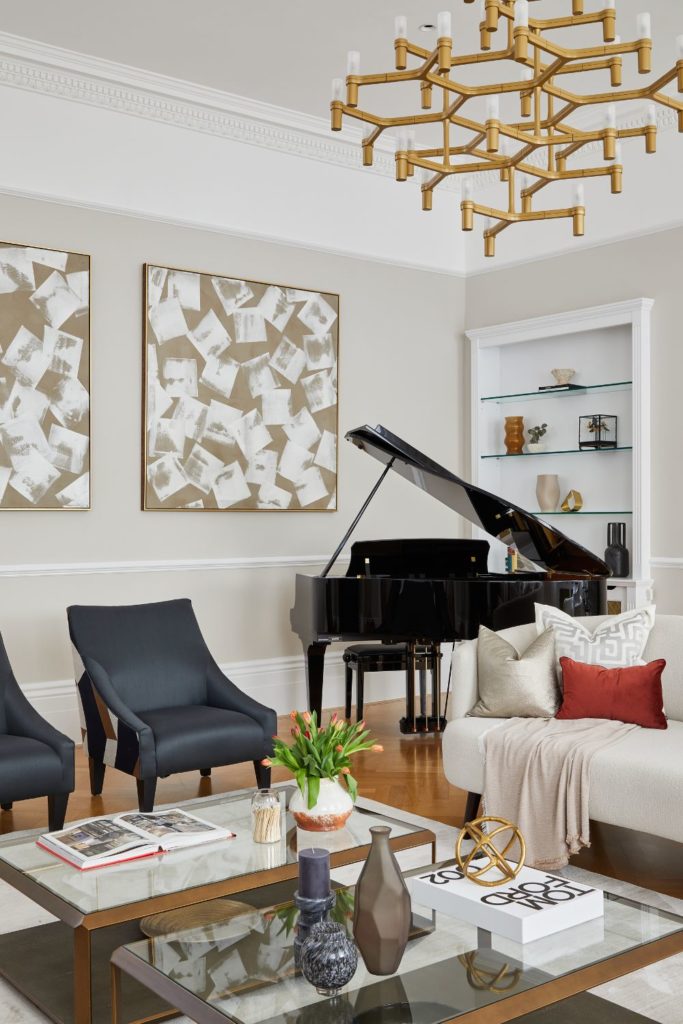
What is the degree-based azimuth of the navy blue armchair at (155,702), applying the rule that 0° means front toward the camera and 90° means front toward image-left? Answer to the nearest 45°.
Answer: approximately 315°

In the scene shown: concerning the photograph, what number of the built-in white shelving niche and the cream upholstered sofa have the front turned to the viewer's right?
0

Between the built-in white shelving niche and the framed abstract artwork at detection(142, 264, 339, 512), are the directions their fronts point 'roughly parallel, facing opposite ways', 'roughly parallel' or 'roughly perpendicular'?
roughly perpendicular

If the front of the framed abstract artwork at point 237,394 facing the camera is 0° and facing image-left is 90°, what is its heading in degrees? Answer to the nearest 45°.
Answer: approximately 315°

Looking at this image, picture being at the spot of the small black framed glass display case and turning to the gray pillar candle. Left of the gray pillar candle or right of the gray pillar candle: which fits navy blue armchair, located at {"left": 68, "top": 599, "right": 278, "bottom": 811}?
right

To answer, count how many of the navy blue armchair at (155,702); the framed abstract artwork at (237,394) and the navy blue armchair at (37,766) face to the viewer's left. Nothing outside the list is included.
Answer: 0

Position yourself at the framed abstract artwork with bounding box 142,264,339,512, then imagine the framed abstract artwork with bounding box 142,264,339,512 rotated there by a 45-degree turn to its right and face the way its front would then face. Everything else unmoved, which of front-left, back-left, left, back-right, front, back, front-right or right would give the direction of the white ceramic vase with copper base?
front

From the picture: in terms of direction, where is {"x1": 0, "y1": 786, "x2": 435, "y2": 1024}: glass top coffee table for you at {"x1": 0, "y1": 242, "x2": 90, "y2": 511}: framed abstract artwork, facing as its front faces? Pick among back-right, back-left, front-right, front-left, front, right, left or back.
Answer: front-right

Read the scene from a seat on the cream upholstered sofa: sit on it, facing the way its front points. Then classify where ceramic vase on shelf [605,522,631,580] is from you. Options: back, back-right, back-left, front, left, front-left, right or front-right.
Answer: back-right

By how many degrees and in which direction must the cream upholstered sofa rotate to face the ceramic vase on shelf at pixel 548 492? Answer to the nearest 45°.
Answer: approximately 135° to its right

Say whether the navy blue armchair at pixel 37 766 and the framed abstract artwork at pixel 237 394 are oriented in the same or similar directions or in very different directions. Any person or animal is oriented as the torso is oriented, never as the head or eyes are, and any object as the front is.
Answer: same or similar directions

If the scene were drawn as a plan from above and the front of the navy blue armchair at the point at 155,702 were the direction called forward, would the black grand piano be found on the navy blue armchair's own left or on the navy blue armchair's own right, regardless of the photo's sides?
on the navy blue armchair's own left

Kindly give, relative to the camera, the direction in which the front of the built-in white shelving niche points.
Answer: facing the viewer and to the left of the viewer

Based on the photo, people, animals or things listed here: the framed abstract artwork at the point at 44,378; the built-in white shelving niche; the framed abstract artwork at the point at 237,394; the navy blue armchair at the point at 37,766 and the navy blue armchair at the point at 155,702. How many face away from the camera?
0

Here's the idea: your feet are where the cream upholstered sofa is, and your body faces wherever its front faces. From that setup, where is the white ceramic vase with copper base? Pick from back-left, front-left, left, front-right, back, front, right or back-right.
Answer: front

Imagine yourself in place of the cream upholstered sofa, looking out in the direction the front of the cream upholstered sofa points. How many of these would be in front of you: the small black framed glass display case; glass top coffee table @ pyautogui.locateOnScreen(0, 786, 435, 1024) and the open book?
2

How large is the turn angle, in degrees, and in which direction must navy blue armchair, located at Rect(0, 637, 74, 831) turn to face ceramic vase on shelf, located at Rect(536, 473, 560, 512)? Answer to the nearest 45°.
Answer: approximately 90° to its left

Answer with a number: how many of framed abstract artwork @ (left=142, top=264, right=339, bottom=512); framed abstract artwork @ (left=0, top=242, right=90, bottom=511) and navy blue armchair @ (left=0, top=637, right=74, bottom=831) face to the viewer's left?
0

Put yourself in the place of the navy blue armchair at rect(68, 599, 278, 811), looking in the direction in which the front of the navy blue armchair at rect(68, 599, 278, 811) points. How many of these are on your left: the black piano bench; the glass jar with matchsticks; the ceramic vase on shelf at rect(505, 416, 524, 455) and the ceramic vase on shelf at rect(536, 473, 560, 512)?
3

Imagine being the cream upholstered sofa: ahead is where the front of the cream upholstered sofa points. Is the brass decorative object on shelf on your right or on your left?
on your right
